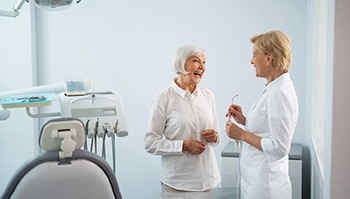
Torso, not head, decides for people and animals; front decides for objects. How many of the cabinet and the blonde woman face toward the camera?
1

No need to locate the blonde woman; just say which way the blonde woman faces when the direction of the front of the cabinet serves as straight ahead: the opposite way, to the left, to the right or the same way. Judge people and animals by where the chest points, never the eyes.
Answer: to the right

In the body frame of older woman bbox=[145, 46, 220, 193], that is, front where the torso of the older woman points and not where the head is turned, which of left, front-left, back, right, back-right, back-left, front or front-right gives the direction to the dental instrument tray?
back-right

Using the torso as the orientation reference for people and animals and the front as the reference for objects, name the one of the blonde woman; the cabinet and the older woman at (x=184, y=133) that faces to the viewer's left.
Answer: the blonde woman

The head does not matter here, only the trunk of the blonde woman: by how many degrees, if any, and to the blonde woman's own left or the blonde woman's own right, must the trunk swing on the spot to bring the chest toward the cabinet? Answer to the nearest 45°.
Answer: approximately 90° to the blonde woman's own right

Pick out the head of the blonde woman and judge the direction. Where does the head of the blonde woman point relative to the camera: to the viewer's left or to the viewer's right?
to the viewer's left

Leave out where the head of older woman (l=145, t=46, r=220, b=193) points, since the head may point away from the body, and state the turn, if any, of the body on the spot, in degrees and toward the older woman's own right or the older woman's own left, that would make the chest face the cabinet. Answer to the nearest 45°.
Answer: approximately 90° to the older woman's own left

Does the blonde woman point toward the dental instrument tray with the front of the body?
yes

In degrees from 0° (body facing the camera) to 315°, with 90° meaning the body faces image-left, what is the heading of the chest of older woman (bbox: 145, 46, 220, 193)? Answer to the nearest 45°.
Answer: approximately 315°

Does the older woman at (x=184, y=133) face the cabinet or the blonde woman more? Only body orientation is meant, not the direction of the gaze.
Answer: the blonde woman

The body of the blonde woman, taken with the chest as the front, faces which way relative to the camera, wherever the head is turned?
to the viewer's left
